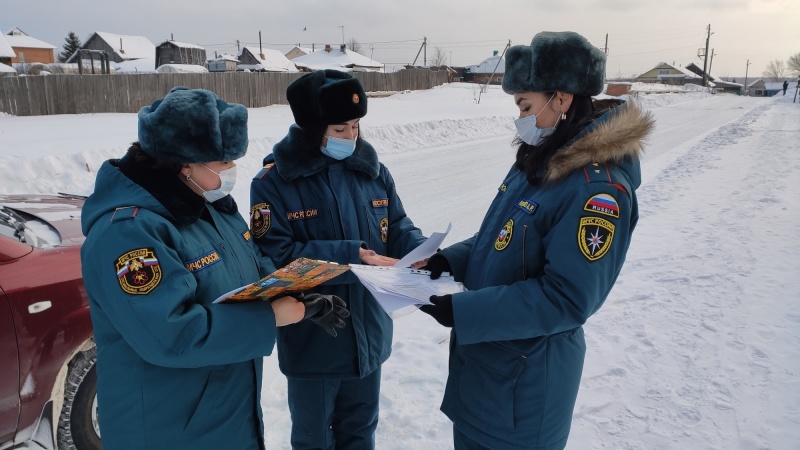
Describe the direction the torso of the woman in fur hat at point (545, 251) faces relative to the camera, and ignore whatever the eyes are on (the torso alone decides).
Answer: to the viewer's left

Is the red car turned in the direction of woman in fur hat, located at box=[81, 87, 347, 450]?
no

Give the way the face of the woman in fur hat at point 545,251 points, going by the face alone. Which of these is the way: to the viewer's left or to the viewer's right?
to the viewer's left

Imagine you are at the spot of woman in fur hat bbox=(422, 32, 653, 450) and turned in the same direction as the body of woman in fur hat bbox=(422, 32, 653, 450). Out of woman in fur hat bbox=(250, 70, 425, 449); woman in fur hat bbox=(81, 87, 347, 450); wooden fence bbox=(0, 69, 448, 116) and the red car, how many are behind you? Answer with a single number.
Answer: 0

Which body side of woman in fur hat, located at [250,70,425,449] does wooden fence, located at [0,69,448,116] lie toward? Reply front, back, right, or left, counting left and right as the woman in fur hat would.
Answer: back

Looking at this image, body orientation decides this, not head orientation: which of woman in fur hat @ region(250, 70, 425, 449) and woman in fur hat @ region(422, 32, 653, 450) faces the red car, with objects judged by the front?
woman in fur hat @ region(422, 32, 653, 450)

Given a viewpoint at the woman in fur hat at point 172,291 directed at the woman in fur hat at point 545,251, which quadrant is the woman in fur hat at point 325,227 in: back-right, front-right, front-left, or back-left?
front-left

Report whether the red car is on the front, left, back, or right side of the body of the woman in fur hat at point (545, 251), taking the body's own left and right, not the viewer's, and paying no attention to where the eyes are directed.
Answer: front

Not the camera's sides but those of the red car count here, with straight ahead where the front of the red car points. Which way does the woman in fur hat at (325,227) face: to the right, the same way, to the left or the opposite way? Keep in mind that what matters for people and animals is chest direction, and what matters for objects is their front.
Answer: to the right

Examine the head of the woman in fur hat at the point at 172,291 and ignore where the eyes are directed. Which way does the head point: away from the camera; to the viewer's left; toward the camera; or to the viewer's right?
to the viewer's right

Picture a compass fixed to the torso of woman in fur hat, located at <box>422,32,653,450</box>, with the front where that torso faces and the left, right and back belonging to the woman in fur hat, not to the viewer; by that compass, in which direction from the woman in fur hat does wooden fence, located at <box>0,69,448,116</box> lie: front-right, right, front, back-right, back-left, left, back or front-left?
front-right
